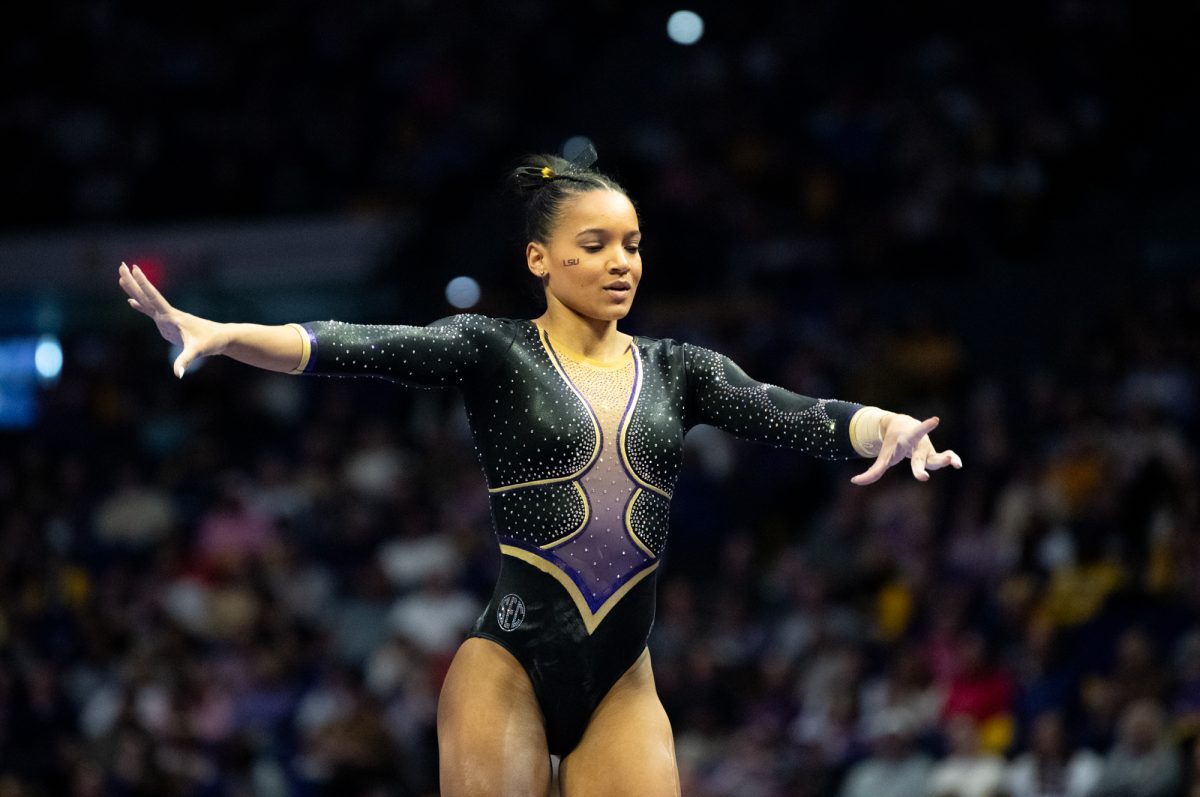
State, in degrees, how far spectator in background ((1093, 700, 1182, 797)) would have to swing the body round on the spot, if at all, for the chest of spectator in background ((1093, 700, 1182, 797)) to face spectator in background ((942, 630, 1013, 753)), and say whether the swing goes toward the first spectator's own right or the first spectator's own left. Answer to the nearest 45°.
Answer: approximately 135° to the first spectator's own right

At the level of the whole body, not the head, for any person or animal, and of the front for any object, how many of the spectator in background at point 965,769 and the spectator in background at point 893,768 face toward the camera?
2

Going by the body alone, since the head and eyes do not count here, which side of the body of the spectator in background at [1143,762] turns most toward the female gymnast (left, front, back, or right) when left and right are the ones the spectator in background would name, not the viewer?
front

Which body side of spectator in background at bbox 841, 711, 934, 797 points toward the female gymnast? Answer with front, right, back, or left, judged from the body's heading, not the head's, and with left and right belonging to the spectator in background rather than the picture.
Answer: front

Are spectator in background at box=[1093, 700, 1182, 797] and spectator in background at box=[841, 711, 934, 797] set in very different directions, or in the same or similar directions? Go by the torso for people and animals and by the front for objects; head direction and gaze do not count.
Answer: same or similar directions

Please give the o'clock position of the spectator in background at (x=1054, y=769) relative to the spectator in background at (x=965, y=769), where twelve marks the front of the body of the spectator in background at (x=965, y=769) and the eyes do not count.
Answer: the spectator in background at (x=1054, y=769) is roughly at 10 o'clock from the spectator in background at (x=965, y=769).

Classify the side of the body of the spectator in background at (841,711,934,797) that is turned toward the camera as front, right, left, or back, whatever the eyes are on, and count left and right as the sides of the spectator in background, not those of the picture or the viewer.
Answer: front

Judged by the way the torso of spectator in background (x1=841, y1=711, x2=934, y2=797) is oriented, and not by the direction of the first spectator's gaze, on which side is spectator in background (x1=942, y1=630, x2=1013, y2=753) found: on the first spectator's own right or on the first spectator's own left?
on the first spectator's own left

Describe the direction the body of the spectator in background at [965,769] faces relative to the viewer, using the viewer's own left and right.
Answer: facing the viewer

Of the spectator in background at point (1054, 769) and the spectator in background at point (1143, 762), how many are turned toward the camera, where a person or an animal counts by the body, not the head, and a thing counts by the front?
2
